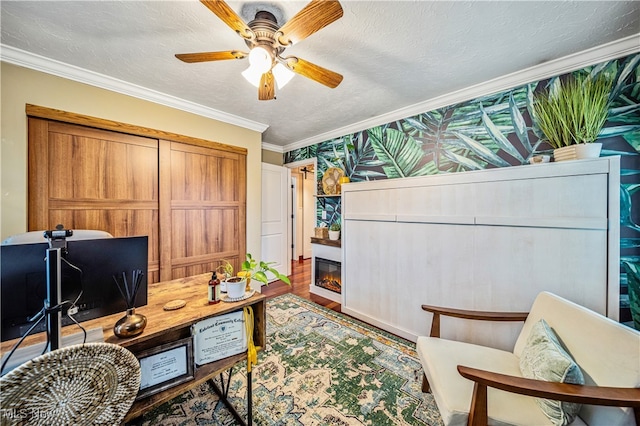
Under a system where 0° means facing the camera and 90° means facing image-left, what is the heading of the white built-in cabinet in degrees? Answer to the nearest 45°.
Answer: approximately 45°

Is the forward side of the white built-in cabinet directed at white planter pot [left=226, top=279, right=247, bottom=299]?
yes

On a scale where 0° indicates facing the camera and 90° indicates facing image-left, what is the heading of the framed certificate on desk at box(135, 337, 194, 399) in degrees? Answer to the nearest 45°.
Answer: approximately 315°

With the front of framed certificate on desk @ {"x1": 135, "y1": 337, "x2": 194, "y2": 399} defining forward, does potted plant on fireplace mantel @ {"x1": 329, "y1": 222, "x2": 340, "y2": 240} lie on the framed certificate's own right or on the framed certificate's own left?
on the framed certificate's own left

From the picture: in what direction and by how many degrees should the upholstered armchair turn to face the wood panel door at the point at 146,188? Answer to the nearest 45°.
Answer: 0° — it already faces it

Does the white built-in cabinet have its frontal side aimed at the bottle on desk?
yes

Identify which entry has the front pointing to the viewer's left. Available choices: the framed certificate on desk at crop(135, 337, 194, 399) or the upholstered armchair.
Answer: the upholstered armchair

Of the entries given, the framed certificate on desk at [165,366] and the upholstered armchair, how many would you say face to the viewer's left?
1

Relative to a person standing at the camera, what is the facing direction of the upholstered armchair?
facing to the left of the viewer
